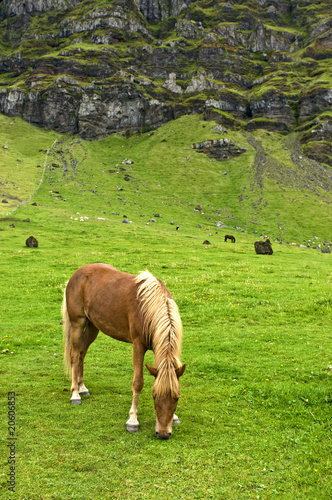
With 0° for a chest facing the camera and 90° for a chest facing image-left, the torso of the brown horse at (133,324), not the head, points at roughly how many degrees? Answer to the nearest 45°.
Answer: approximately 315°
